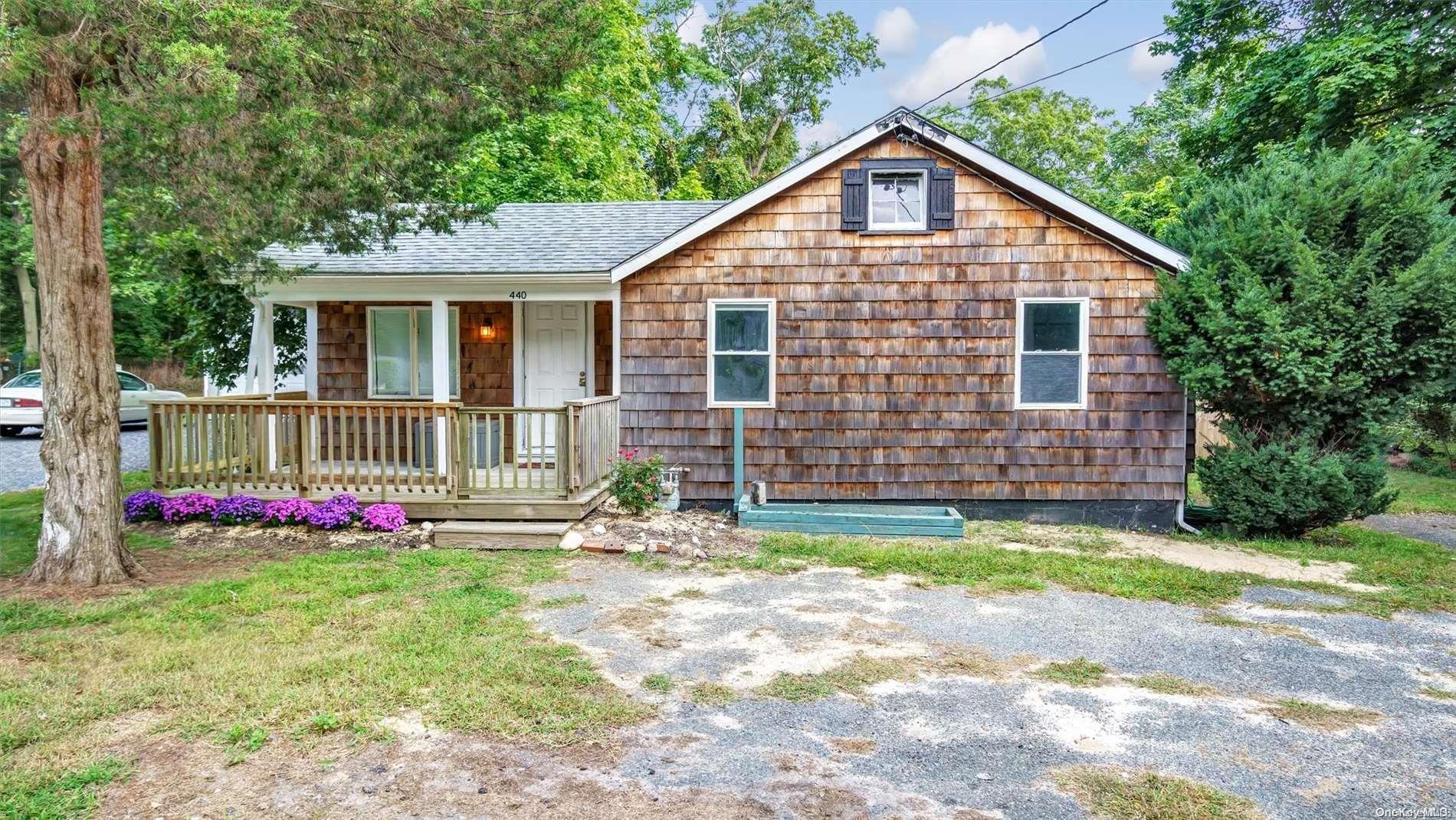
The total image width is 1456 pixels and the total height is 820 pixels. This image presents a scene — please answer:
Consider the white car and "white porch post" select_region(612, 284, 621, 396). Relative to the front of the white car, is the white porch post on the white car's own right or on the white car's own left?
on the white car's own right

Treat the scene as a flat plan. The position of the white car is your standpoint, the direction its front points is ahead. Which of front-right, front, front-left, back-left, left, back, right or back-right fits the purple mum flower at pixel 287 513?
back-right

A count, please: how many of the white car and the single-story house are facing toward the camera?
1

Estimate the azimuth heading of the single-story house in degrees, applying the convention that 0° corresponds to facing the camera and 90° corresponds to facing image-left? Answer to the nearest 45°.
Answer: approximately 0°

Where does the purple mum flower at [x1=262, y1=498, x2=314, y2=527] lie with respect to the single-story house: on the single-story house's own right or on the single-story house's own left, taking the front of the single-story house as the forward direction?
on the single-story house's own right

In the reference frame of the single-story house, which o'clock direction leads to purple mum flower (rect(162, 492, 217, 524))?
The purple mum flower is roughly at 3 o'clock from the single-story house.

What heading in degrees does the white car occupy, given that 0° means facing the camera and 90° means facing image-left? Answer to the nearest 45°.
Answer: approximately 225°

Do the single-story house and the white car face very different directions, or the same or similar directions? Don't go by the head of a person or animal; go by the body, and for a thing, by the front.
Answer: very different directions

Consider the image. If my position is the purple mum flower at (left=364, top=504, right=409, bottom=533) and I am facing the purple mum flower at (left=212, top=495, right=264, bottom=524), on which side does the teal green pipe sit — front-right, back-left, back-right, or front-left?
back-right

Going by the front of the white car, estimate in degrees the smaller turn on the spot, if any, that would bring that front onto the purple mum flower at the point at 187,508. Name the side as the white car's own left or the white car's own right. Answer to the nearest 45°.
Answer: approximately 135° to the white car's own right
